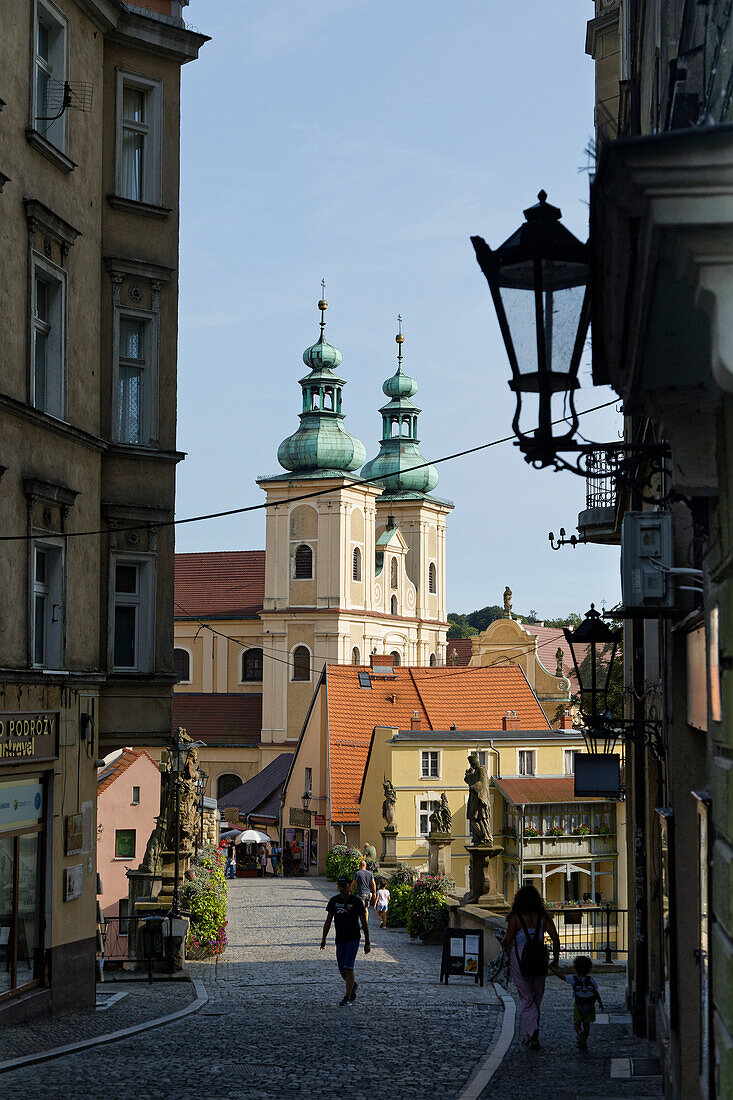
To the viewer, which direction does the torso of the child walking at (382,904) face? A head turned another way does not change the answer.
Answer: away from the camera

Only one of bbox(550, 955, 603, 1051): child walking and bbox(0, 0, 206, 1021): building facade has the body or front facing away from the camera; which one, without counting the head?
the child walking

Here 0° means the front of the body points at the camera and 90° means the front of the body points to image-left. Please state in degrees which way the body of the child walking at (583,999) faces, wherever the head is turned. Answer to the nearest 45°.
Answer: approximately 180°

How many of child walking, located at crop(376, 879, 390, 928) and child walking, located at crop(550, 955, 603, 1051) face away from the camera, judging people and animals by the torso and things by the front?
2

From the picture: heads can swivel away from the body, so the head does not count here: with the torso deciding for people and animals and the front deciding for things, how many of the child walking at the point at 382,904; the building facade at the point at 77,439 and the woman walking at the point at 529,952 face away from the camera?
2

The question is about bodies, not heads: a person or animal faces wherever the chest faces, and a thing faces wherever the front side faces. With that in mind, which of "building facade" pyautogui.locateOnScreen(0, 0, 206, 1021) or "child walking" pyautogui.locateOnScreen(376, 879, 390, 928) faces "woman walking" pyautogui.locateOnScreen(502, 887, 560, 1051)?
the building facade

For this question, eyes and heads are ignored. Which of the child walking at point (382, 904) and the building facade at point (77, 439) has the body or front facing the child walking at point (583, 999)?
the building facade

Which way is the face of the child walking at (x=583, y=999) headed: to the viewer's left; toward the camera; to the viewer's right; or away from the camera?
away from the camera

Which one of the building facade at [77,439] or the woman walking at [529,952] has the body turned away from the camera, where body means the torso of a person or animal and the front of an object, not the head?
the woman walking

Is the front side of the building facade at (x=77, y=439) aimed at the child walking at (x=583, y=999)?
yes

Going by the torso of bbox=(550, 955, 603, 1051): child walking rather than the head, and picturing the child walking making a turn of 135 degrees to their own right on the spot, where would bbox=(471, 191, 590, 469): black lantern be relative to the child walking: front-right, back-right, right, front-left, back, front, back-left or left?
front-right

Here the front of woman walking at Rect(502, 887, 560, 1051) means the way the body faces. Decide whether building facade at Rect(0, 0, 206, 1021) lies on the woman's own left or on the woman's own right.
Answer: on the woman's own left

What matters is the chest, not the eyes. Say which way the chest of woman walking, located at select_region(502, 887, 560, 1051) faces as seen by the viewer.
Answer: away from the camera
